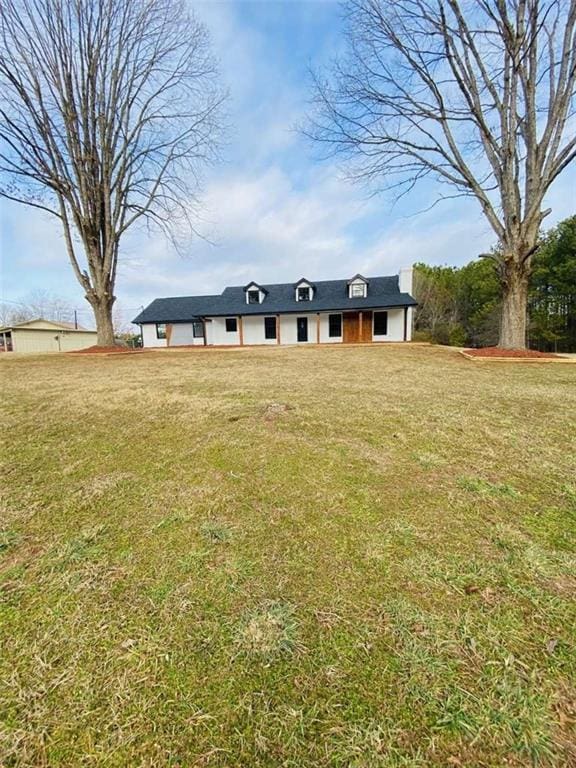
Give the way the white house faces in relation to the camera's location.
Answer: facing the viewer

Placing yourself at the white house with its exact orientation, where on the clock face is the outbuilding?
The outbuilding is roughly at 4 o'clock from the white house.
